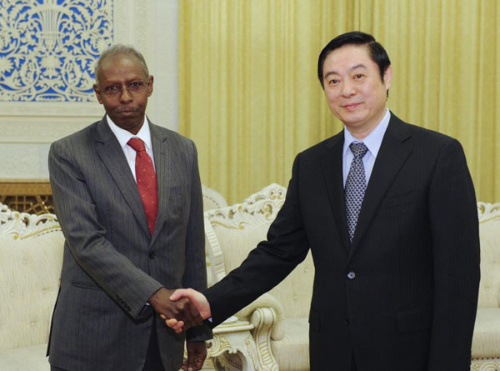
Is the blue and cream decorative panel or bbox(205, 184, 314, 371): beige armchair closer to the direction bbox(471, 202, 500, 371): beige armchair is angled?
the beige armchair

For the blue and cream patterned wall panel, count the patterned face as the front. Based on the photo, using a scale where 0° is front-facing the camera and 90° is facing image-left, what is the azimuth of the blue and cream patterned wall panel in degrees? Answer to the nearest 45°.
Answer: approximately 0°

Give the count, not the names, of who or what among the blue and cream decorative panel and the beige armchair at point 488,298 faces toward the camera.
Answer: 2

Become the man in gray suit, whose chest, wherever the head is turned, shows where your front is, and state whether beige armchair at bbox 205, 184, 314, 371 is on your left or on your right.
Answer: on your left

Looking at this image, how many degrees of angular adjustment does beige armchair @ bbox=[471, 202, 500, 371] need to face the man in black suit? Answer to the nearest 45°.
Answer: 0° — it already faces them
